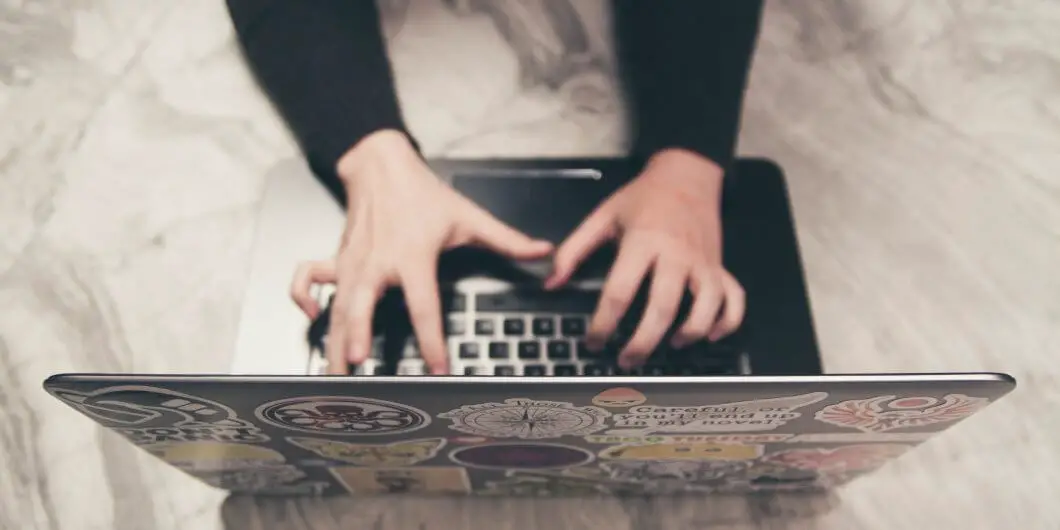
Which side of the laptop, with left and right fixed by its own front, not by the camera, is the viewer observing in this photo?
back
